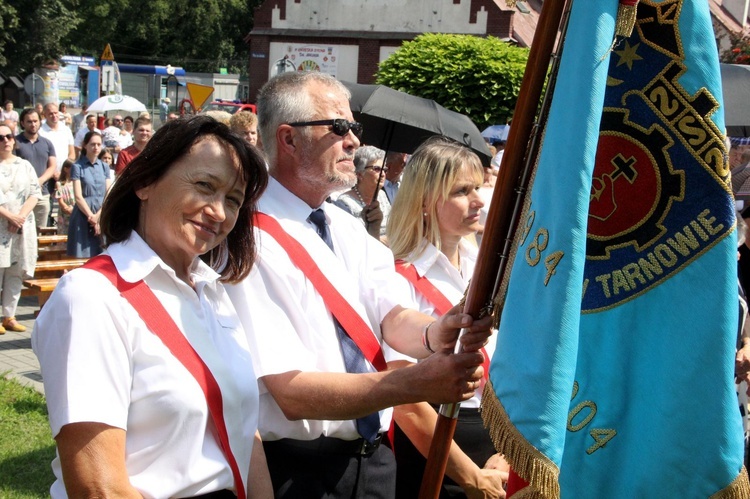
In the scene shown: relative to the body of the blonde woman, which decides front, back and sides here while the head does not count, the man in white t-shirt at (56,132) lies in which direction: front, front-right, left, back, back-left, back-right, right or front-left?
back

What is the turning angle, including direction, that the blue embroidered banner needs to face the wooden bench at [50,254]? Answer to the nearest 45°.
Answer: approximately 135° to its right

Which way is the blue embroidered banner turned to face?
toward the camera

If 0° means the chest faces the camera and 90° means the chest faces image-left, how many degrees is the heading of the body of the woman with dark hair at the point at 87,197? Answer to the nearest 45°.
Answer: approximately 315°

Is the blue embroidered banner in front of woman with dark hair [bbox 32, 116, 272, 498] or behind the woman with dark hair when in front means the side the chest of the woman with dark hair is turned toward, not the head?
in front

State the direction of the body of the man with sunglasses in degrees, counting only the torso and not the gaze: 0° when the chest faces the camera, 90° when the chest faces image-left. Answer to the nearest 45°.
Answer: approximately 315°

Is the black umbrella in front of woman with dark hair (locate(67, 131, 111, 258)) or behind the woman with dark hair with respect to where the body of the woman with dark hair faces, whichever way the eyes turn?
in front

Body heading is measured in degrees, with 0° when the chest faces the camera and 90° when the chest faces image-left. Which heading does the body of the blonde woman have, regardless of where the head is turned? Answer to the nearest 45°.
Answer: approximately 315°

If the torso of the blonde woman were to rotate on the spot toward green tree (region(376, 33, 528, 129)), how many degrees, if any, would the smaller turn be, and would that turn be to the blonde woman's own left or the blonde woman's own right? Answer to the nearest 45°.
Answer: approximately 135° to the blonde woman's own left
